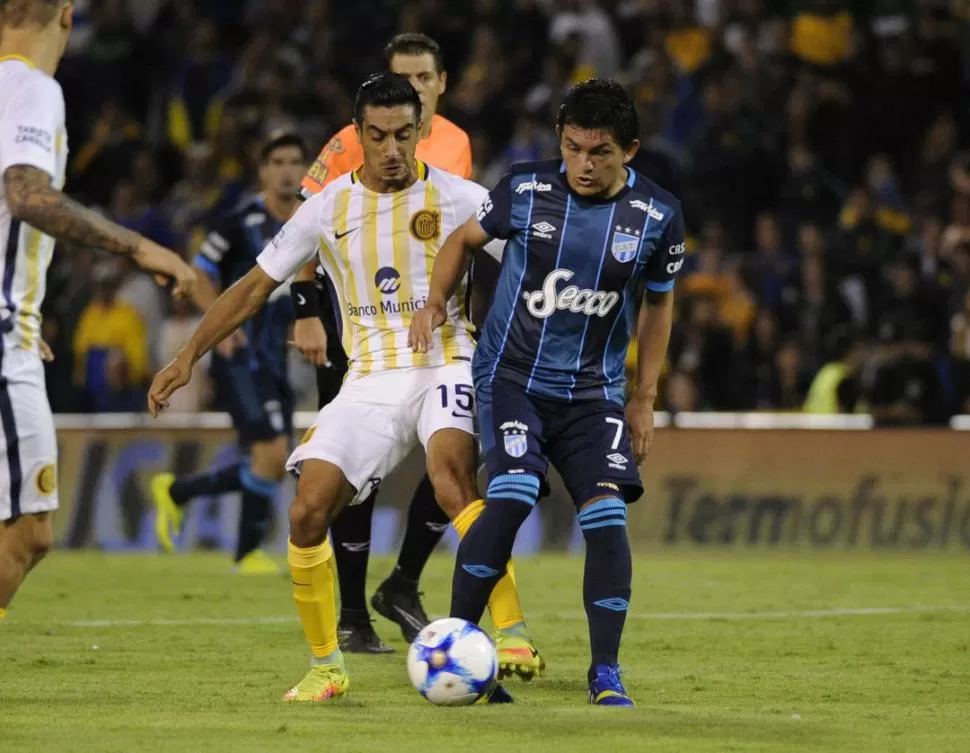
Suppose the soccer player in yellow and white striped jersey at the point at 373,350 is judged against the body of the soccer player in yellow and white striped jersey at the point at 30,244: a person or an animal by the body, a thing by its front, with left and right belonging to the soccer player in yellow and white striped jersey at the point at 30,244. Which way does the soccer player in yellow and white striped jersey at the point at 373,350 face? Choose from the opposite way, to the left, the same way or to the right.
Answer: to the right

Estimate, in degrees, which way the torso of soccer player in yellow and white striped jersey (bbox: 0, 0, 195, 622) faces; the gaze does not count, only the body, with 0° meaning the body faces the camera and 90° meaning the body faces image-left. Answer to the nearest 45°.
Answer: approximately 270°

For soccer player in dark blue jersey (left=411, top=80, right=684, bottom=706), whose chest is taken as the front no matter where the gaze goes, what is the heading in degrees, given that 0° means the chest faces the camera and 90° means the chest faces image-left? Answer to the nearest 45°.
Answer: approximately 0°

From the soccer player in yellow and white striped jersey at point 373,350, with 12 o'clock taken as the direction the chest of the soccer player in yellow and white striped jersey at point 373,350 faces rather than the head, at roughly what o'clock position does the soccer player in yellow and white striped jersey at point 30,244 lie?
the soccer player in yellow and white striped jersey at point 30,244 is roughly at 2 o'clock from the soccer player in yellow and white striped jersey at point 373,350.

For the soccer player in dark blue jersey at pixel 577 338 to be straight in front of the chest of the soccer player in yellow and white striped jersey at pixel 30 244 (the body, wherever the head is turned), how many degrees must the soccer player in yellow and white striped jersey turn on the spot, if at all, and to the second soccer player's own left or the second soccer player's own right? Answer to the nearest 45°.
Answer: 0° — they already face them

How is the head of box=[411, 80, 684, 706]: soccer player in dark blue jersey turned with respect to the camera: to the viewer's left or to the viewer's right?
to the viewer's left

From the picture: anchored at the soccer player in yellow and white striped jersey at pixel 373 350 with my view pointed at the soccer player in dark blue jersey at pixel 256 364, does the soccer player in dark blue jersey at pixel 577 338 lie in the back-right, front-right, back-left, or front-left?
back-right

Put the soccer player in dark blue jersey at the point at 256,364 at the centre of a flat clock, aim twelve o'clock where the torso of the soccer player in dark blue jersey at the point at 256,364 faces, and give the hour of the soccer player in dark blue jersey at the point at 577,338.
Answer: the soccer player in dark blue jersey at the point at 577,338 is roughly at 1 o'clock from the soccer player in dark blue jersey at the point at 256,364.
